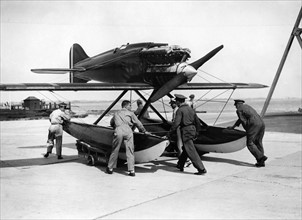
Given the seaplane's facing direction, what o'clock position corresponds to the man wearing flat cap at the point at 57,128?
The man wearing flat cap is roughly at 5 o'clock from the seaplane.

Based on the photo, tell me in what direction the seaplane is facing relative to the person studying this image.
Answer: facing the viewer and to the right of the viewer

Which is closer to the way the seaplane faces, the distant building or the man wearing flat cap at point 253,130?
the man wearing flat cap

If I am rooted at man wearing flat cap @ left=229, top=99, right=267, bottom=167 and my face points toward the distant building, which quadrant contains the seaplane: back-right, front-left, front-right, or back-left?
front-left

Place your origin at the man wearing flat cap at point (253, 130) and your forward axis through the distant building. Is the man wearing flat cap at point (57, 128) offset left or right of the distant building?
left

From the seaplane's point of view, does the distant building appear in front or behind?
behind
